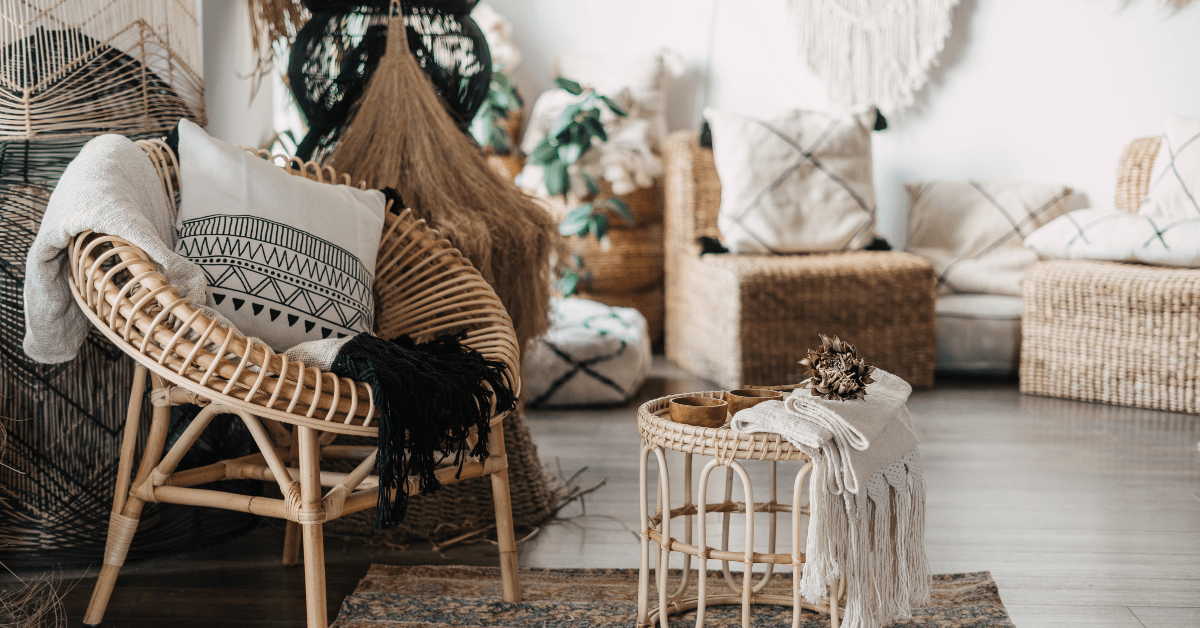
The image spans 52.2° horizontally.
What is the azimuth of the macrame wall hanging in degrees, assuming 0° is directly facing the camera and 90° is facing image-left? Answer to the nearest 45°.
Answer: approximately 0°

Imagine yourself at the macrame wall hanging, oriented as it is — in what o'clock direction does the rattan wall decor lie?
The rattan wall decor is roughly at 1 o'clock from the macrame wall hanging.

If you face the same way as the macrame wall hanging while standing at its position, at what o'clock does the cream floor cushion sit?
The cream floor cushion is roughly at 1 o'clock from the macrame wall hanging.

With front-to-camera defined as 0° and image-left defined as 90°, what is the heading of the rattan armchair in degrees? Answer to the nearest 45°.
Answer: approximately 315°

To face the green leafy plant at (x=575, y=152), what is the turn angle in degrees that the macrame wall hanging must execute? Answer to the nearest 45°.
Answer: approximately 45° to its right

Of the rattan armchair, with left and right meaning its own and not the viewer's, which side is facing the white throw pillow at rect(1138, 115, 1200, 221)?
left

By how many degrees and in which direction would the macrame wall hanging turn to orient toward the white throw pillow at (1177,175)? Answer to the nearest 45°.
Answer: approximately 45° to its left
